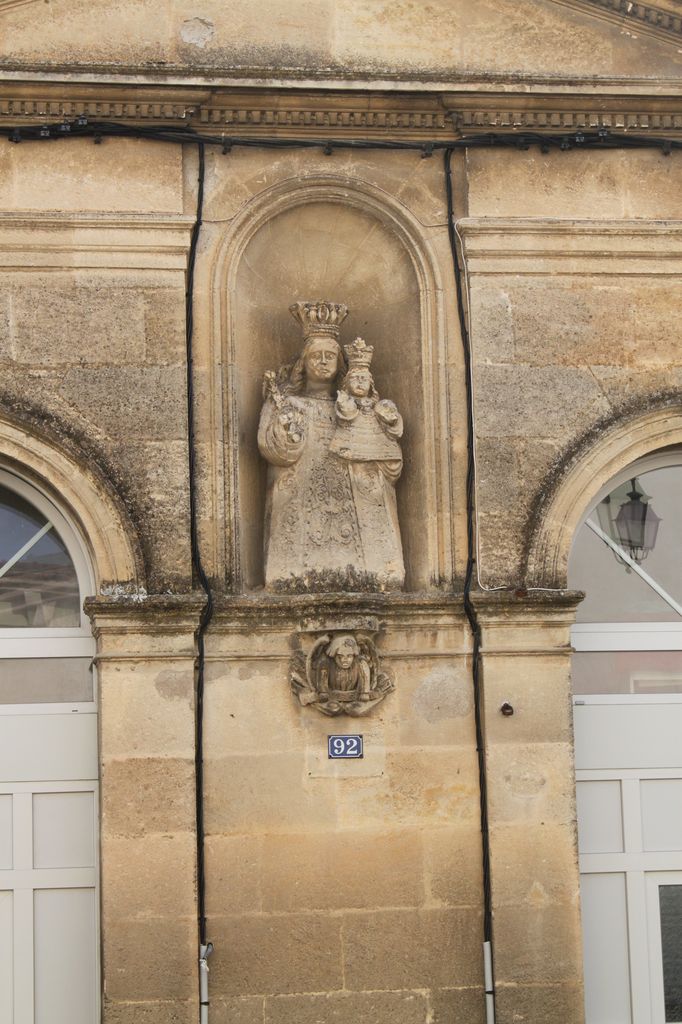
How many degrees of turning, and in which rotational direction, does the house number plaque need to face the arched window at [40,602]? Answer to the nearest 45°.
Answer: approximately 90° to its right

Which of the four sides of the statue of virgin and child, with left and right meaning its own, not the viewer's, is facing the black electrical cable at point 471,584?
left

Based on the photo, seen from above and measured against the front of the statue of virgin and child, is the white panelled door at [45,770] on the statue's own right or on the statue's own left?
on the statue's own right

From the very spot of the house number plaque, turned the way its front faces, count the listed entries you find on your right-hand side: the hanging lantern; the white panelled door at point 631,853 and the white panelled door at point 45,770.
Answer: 1

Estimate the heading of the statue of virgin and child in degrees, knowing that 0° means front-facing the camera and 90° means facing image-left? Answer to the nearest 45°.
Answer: approximately 0°

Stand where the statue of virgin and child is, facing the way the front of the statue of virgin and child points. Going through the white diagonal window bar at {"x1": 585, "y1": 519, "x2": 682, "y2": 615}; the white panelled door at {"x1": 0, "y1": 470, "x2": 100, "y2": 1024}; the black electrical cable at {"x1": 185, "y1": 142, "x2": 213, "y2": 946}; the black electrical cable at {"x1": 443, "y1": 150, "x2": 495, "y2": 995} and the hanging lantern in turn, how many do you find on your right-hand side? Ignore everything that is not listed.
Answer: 2

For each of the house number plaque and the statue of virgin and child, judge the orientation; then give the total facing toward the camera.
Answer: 2
